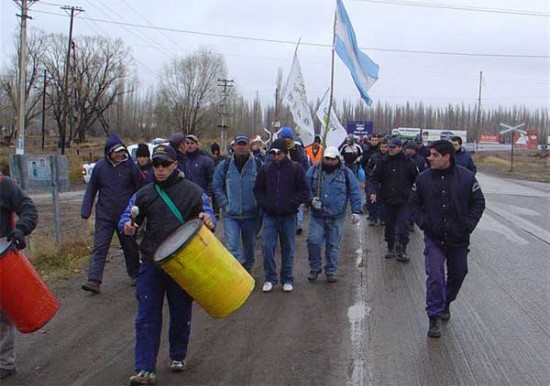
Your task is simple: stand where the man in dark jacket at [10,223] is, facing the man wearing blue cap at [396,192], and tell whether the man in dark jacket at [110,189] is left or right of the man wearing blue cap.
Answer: left

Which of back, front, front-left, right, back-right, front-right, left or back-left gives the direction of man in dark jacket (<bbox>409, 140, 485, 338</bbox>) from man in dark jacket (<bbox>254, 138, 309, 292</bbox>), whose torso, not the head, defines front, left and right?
front-left

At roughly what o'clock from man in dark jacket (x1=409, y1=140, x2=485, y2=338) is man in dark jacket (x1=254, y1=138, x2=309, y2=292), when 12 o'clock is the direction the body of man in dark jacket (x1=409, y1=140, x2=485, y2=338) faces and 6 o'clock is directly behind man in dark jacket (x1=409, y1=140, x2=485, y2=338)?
man in dark jacket (x1=254, y1=138, x2=309, y2=292) is roughly at 4 o'clock from man in dark jacket (x1=409, y1=140, x2=485, y2=338).

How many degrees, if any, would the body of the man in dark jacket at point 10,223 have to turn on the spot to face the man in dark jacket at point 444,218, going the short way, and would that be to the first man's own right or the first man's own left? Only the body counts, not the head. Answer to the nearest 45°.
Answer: approximately 90° to the first man's own left

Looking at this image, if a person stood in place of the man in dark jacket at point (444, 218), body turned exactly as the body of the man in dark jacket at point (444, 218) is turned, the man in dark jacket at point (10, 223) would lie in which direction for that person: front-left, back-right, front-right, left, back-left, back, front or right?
front-right

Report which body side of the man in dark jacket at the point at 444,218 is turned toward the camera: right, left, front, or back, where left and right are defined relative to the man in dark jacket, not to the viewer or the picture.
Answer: front

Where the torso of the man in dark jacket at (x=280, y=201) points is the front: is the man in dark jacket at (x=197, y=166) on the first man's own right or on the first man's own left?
on the first man's own right

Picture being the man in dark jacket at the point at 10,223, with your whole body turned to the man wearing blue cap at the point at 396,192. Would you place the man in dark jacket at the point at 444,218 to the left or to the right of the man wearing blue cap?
right
